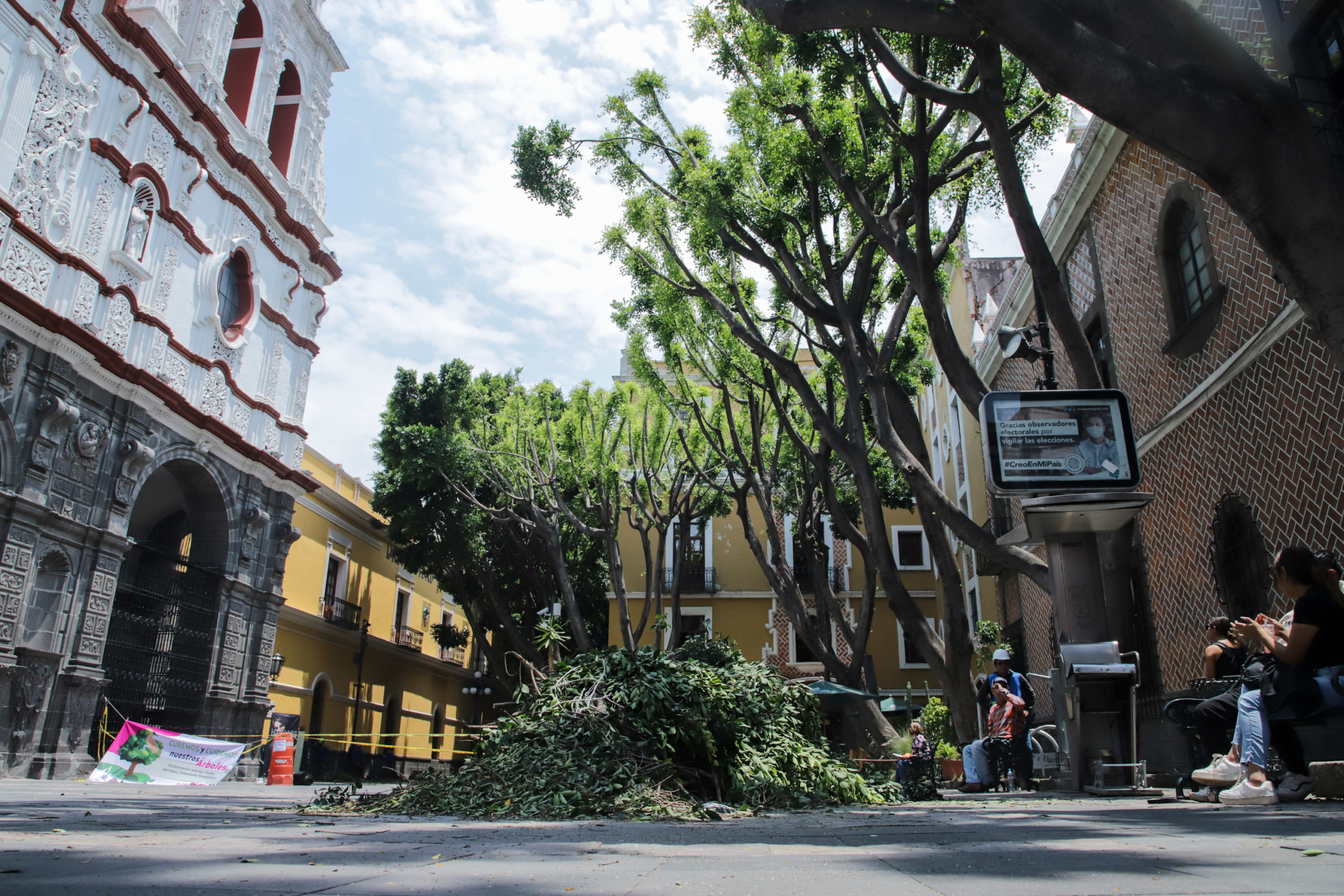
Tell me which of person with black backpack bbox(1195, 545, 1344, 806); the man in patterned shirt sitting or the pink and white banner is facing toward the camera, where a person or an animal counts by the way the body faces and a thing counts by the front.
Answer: the pink and white banner

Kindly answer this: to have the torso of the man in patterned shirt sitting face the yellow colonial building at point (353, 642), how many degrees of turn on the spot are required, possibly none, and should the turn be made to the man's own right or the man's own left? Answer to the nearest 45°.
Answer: approximately 45° to the man's own right

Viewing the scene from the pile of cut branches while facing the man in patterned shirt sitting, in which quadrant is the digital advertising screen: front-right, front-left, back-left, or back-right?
front-right

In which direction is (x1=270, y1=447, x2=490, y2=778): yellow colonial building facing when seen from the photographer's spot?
facing the viewer and to the right of the viewer

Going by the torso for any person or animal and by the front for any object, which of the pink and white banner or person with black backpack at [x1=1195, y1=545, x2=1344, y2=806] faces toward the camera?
the pink and white banner

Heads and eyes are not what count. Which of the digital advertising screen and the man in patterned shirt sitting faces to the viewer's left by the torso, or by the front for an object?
the man in patterned shirt sitting

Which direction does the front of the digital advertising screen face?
toward the camera

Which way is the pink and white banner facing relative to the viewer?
toward the camera

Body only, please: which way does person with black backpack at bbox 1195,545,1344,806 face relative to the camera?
to the viewer's left
